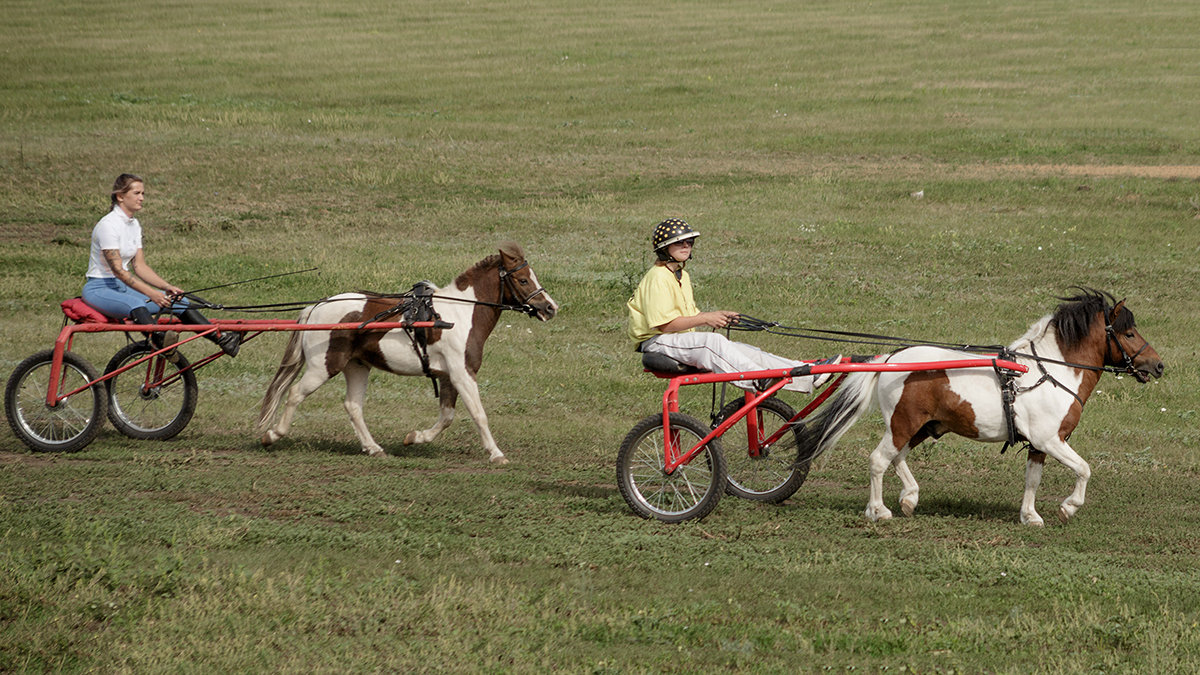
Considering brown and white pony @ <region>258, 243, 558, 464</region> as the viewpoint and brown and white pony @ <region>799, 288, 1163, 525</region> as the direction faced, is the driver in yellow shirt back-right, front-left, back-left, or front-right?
front-right

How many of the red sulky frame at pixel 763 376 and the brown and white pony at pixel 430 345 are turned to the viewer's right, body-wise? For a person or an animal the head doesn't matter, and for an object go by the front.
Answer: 2

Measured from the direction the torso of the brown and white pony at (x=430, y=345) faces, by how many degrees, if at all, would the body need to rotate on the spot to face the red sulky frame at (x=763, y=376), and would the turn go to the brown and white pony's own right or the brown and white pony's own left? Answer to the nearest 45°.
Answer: approximately 45° to the brown and white pony's own right

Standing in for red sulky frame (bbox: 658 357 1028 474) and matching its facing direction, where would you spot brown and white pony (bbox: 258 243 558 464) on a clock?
The brown and white pony is roughly at 7 o'clock from the red sulky frame.

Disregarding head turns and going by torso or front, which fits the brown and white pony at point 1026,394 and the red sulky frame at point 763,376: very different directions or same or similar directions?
same or similar directions

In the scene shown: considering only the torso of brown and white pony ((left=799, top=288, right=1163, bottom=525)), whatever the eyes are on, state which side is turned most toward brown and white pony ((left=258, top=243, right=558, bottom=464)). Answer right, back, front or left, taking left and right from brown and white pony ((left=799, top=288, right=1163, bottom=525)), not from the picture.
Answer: back

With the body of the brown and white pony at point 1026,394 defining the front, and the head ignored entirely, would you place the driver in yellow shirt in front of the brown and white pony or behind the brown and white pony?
behind

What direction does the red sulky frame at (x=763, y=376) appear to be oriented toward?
to the viewer's right

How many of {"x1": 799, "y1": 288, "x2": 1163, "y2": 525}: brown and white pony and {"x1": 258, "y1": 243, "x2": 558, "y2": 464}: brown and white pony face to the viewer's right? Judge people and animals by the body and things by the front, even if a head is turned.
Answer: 2

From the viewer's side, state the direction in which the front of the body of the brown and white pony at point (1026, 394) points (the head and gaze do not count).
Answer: to the viewer's right

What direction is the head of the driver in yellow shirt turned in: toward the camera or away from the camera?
toward the camera

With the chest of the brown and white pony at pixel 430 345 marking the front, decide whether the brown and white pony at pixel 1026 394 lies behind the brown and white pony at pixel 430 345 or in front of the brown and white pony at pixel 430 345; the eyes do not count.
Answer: in front

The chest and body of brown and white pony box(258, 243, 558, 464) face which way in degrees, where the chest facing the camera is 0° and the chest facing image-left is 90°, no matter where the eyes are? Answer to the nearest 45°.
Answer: approximately 270°

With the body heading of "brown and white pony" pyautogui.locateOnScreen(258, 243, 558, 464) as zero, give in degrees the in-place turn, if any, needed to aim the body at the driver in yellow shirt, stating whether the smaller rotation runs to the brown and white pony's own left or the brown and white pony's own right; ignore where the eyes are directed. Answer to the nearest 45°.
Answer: approximately 45° to the brown and white pony's own right
